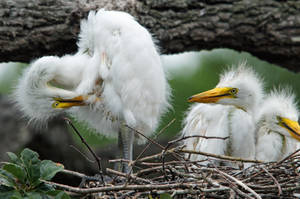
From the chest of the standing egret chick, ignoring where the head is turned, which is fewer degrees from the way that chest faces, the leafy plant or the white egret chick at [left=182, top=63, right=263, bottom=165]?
the leafy plant

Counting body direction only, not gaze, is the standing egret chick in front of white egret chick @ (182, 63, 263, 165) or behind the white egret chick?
in front

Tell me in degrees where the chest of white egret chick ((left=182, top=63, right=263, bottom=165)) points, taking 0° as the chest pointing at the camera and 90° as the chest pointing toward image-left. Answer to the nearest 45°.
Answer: approximately 90°
